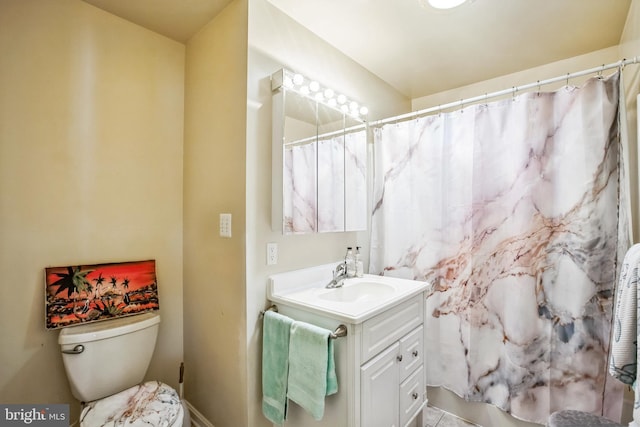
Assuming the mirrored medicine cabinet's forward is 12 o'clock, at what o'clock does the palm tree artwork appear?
The palm tree artwork is roughly at 4 o'clock from the mirrored medicine cabinet.
